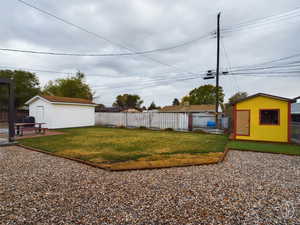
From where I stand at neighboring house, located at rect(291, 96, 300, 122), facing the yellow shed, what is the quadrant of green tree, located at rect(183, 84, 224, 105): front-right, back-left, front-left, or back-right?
back-right

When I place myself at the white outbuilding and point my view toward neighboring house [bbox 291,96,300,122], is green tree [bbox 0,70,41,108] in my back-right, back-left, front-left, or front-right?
back-left

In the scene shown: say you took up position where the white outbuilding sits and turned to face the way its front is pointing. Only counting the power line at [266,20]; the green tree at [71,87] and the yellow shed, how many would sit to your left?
2

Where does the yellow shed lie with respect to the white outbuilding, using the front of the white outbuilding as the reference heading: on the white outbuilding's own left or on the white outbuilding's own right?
on the white outbuilding's own left

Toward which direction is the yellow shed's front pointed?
toward the camera

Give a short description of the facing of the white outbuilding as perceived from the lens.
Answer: facing the viewer and to the left of the viewer

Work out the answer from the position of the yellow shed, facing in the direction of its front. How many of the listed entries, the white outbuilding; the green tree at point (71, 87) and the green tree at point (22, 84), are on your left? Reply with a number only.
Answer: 0

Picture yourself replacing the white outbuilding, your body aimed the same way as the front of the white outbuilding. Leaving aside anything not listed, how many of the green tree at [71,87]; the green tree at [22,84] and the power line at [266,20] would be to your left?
1

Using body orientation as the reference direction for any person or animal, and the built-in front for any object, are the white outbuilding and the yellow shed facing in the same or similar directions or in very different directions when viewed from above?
same or similar directions

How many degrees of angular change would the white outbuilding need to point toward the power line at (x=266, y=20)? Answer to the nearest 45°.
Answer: approximately 90° to its left

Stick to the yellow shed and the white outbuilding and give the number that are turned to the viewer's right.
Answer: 0

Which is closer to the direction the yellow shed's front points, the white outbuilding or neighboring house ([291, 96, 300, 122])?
the white outbuilding

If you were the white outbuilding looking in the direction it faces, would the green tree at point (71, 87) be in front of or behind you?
behind

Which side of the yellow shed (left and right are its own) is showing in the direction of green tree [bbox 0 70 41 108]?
right
